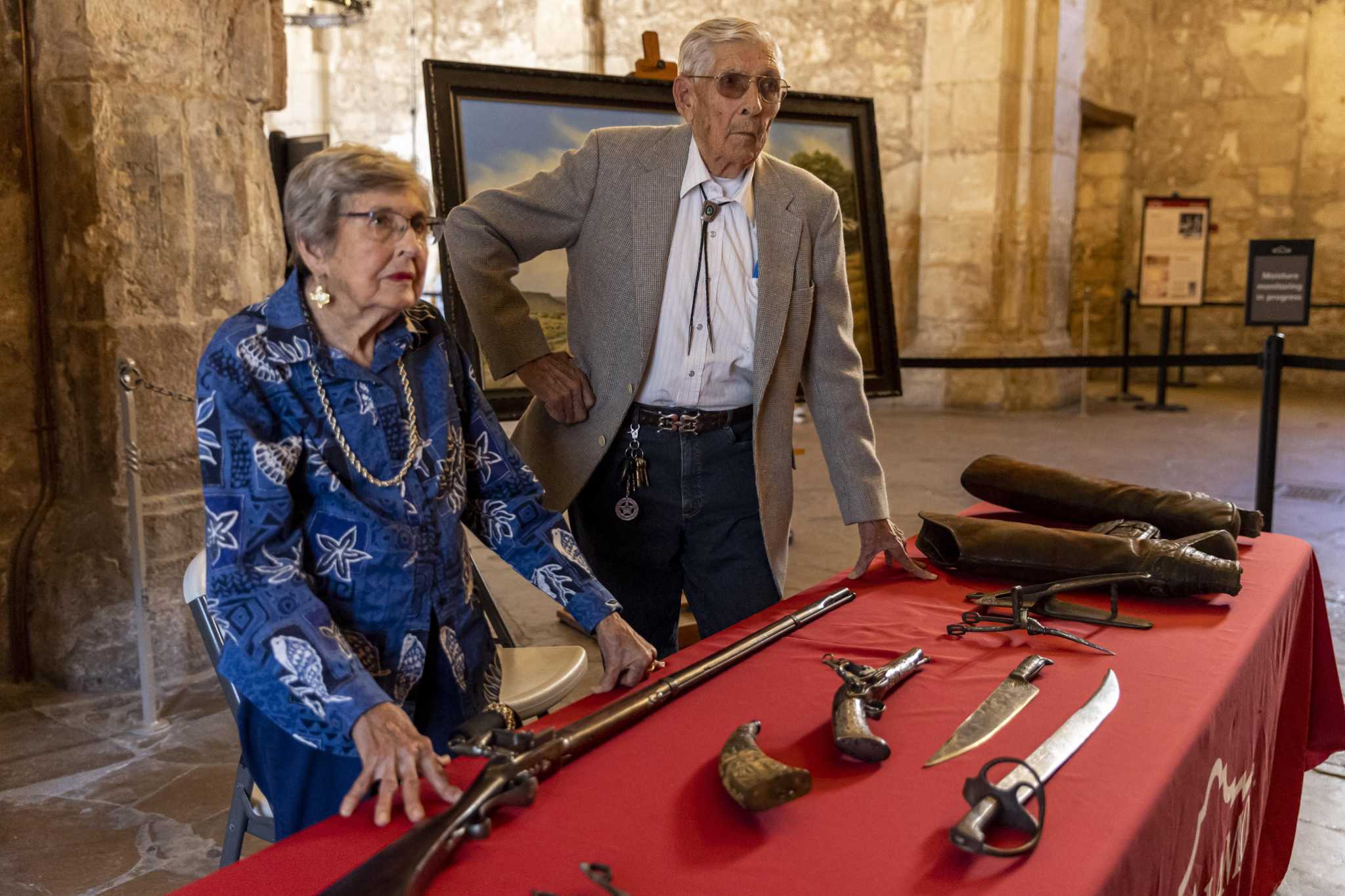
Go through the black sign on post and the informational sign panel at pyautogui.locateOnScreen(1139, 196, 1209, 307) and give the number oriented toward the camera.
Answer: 2

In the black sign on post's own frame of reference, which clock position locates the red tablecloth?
The red tablecloth is roughly at 12 o'clock from the black sign on post.

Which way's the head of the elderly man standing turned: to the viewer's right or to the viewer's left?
to the viewer's right

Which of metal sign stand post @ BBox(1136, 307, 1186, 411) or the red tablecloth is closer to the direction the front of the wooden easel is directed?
the red tablecloth

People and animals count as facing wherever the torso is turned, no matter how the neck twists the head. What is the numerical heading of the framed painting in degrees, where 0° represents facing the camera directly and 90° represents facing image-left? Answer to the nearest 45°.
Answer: approximately 315°

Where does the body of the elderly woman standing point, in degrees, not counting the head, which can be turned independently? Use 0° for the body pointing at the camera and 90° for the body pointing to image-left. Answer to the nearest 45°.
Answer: approximately 315°

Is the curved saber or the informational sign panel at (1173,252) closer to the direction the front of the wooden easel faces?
the curved saber

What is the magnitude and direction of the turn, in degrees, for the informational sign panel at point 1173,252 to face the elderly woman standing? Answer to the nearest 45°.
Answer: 0° — it already faces them

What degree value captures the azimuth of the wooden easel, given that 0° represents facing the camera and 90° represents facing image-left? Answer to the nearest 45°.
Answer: approximately 315°
